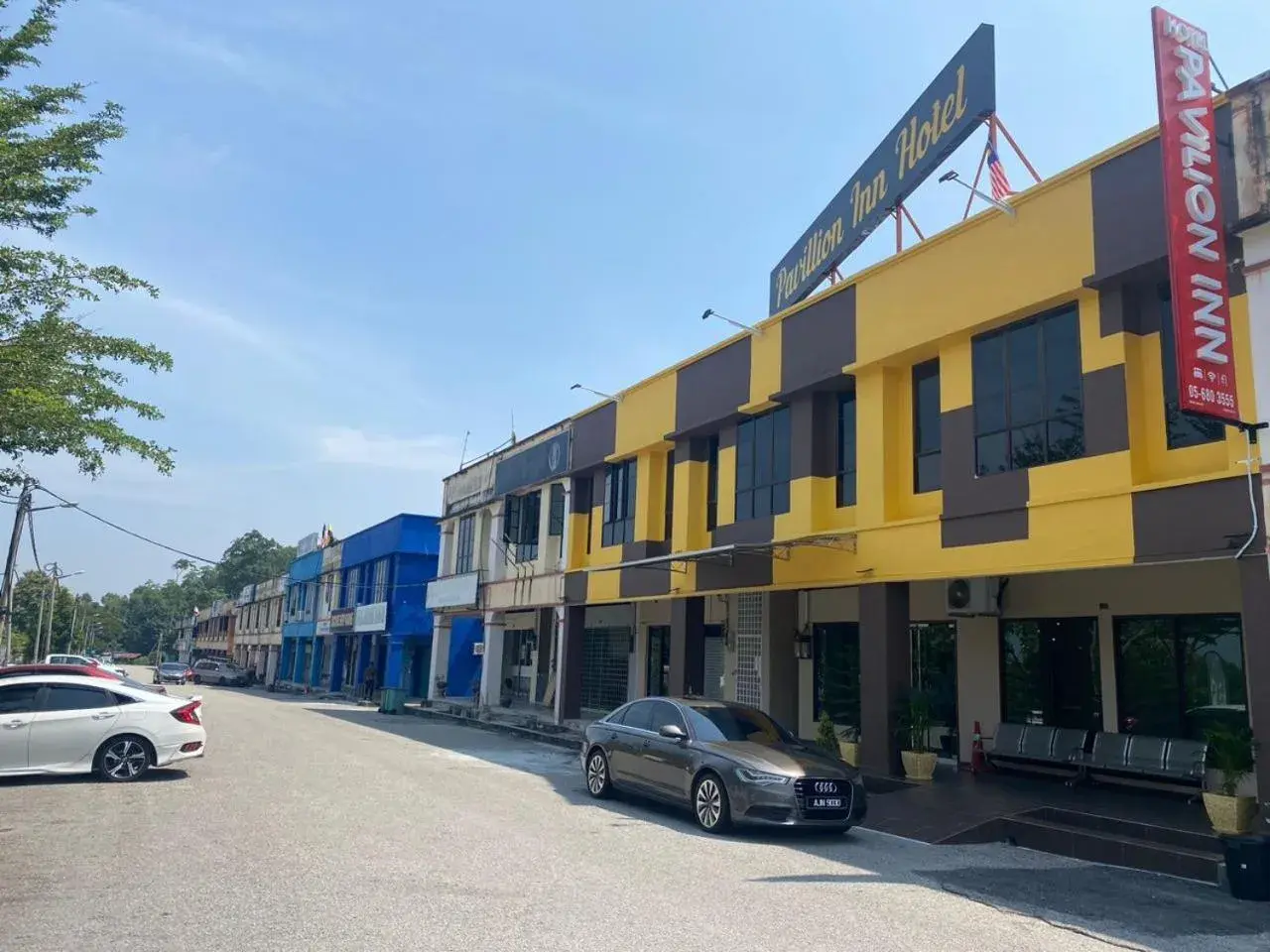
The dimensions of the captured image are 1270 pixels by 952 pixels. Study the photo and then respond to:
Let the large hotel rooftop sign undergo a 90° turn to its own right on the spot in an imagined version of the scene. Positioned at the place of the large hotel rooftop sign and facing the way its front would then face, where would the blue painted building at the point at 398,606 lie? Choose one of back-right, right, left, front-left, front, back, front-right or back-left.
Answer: front

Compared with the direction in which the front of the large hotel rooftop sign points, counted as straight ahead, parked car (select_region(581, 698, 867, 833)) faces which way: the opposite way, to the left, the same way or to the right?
to the left

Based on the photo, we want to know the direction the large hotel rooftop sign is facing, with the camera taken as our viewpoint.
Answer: facing the viewer and to the left of the viewer

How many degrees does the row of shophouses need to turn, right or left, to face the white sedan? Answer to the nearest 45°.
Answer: approximately 45° to its right

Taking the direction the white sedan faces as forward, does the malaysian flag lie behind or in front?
behind

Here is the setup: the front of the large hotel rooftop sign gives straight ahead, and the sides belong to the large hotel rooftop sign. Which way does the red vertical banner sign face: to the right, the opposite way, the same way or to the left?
to the left

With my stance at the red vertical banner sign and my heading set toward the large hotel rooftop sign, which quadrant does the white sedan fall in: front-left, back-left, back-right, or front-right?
front-left

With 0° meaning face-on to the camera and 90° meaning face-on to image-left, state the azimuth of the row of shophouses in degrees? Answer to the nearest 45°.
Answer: approximately 45°

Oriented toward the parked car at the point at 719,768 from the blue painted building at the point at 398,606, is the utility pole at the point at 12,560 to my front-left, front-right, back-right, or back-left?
front-right

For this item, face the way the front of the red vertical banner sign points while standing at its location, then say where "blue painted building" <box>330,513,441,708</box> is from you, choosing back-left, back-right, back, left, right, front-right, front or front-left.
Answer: back

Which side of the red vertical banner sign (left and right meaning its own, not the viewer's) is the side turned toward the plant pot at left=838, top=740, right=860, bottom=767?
back

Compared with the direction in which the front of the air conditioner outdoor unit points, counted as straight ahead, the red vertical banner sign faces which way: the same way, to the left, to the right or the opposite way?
to the left

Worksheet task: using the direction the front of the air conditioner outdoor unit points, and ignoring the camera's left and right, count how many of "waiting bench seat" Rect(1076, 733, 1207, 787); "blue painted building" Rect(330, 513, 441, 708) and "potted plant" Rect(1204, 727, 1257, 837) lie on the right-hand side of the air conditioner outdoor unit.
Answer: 1

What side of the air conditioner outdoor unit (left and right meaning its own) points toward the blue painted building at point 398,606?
right

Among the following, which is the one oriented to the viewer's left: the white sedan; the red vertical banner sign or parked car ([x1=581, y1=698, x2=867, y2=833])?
the white sedan

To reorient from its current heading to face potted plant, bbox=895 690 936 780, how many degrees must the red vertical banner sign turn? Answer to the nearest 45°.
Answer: approximately 180°

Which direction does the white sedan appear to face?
to the viewer's left

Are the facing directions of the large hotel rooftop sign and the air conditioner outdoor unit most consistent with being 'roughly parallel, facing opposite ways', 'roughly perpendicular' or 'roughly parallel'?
roughly parallel

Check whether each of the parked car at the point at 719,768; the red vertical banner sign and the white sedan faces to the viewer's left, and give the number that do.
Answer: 1
